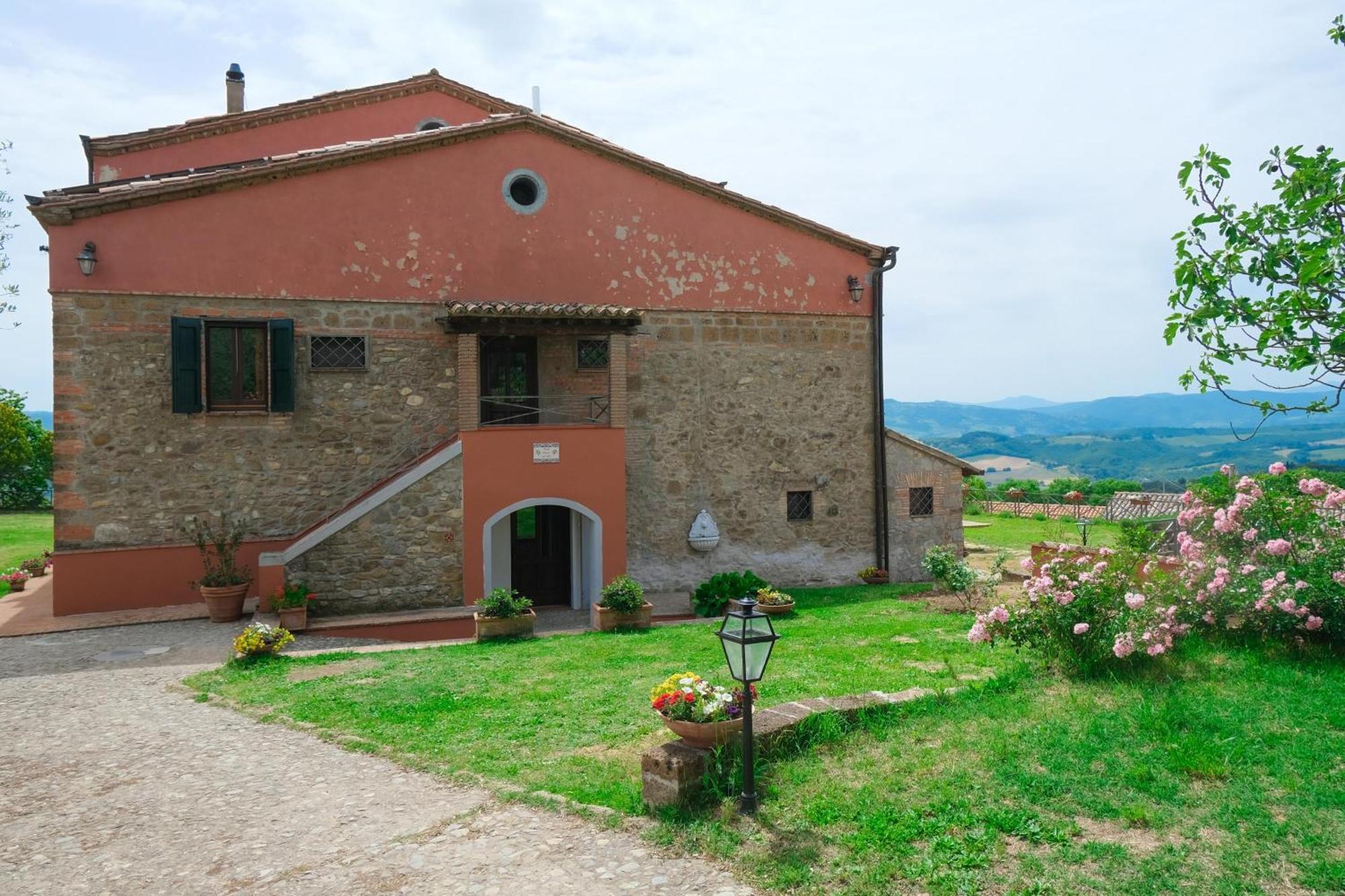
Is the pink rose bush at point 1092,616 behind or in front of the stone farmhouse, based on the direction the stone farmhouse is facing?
in front

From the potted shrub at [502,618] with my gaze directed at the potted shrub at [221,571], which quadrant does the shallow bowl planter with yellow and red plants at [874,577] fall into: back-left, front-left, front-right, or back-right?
back-right

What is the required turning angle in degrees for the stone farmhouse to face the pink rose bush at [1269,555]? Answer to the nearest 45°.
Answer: approximately 45° to its left

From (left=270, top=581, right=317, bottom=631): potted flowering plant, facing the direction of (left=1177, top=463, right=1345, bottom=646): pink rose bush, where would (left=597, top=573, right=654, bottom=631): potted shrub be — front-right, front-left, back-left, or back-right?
front-left

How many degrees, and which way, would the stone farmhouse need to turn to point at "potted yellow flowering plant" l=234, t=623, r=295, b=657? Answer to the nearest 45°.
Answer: approximately 45° to its right

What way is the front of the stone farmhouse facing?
toward the camera

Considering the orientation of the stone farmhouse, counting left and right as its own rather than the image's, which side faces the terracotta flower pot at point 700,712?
front
